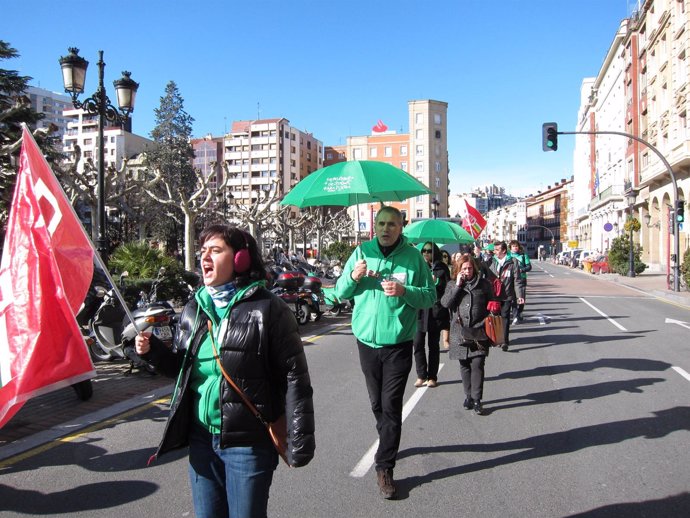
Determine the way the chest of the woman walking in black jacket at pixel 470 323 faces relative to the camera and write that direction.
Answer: toward the camera

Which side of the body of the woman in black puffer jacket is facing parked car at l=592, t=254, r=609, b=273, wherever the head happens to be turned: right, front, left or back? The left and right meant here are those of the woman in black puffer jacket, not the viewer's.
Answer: back

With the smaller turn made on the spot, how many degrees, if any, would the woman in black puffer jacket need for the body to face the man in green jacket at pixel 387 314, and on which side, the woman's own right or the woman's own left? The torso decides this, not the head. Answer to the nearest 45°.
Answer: approximately 180°

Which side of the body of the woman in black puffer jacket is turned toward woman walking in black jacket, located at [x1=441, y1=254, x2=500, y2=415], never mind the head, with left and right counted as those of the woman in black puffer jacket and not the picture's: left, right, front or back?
back

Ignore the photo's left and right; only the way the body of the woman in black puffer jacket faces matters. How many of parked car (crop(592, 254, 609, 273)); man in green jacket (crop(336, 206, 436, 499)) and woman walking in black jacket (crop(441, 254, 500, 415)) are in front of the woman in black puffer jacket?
0

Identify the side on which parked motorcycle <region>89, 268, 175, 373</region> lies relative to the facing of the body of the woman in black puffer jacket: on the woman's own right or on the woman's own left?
on the woman's own right

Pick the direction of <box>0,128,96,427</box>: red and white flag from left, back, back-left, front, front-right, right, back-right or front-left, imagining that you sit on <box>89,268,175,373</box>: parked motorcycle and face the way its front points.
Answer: back-left

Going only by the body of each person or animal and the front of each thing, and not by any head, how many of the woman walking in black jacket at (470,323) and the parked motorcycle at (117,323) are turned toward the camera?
1

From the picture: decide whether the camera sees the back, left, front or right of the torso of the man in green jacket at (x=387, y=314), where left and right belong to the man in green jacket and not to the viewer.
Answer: front

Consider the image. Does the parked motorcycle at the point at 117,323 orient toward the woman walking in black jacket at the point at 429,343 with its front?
no

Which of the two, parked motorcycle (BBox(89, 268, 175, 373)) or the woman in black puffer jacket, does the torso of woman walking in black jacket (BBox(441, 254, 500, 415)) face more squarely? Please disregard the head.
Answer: the woman in black puffer jacket

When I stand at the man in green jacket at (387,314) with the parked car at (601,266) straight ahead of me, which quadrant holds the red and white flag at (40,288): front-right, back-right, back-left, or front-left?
back-left

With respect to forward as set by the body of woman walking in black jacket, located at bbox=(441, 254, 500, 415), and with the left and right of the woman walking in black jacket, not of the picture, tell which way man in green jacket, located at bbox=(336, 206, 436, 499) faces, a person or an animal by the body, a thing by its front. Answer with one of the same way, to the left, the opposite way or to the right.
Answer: the same way

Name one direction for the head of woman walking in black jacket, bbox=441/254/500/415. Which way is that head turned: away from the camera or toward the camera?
toward the camera

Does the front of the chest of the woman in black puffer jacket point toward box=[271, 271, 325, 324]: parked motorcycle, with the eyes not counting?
no

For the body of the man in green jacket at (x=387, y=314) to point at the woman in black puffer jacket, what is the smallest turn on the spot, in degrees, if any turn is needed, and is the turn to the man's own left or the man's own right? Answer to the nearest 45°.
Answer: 0° — they already face them

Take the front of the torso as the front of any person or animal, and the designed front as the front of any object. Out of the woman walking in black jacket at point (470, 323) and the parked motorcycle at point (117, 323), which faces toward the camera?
the woman walking in black jacket
